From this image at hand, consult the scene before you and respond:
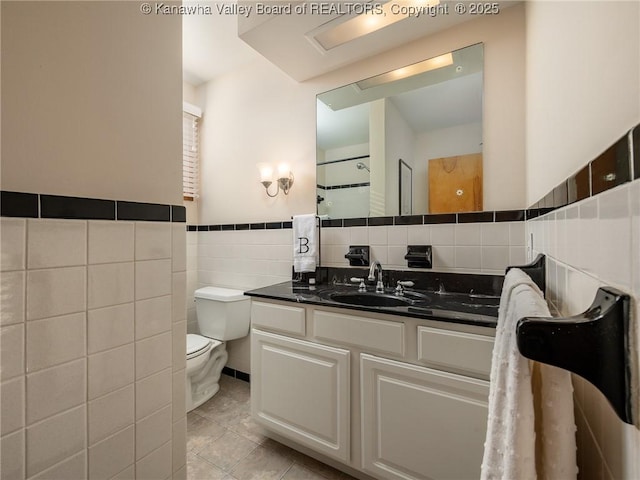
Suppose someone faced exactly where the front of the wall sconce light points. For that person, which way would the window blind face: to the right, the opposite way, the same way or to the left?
to the left

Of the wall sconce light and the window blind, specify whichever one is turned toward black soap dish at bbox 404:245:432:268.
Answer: the window blind

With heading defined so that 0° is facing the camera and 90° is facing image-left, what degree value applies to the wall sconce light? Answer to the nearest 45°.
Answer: approximately 45°

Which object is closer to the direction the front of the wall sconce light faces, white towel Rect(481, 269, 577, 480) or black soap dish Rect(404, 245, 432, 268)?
the white towel

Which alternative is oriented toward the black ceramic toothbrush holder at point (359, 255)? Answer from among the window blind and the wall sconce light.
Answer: the window blind

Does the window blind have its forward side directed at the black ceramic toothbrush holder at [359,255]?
yes

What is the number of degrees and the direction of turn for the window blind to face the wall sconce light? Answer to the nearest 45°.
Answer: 0° — it already faces it

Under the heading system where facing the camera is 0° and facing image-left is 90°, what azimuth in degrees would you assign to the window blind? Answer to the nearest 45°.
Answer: approximately 315°
